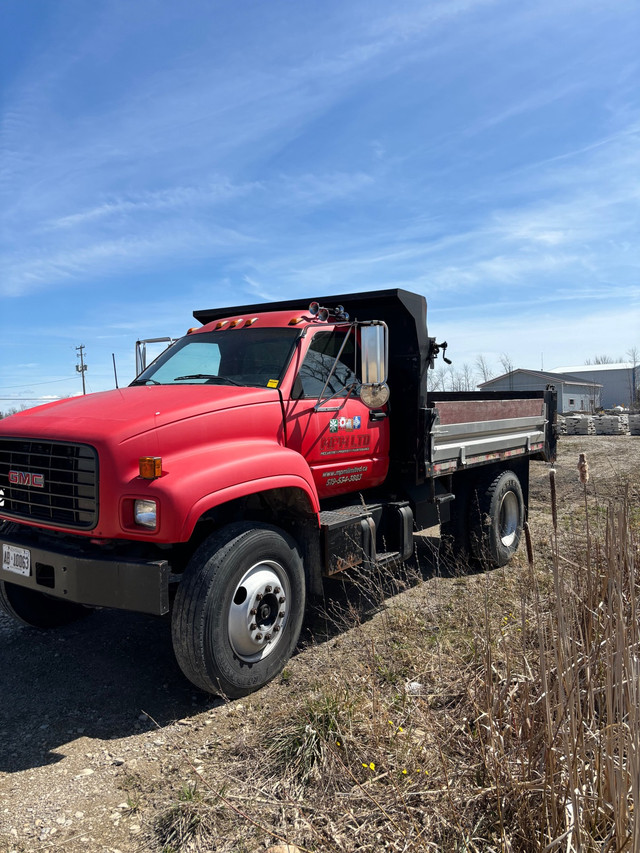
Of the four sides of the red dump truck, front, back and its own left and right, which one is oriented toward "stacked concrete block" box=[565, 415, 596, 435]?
back

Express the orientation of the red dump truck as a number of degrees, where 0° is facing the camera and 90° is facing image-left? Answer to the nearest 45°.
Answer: approximately 45°
